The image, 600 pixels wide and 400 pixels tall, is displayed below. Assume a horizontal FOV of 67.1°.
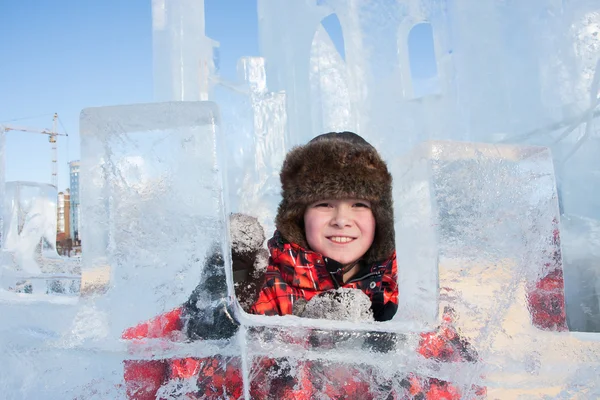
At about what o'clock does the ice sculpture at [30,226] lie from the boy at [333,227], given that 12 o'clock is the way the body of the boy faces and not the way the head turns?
The ice sculpture is roughly at 4 o'clock from the boy.

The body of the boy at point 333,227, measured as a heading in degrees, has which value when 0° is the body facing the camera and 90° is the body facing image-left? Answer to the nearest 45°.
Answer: approximately 0°

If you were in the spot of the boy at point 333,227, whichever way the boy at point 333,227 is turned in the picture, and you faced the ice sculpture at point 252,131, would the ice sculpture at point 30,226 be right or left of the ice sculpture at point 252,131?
left

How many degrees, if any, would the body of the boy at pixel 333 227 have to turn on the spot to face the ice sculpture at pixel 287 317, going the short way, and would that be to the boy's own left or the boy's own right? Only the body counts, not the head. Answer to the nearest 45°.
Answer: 0° — they already face it

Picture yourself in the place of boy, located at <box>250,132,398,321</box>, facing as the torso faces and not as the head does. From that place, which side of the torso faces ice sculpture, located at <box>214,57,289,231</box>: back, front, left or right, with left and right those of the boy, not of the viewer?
back
